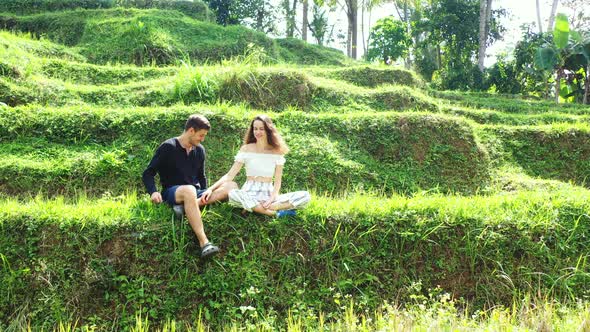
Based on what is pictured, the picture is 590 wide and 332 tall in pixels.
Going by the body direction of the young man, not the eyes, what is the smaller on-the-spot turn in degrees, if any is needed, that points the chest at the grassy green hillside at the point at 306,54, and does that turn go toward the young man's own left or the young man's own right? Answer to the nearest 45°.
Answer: approximately 135° to the young man's own left

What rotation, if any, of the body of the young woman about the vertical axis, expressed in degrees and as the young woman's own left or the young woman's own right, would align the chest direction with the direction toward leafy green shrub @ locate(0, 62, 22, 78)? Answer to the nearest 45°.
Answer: approximately 135° to the young woman's own right

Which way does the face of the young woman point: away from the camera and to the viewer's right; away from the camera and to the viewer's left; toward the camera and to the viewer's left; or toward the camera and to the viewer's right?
toward the camera and to the viewer's left

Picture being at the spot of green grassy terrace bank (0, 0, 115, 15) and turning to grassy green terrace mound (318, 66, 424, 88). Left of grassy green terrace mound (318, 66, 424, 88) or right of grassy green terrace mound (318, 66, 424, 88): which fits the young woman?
right

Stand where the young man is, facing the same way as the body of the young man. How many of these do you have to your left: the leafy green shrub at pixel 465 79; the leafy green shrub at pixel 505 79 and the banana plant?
3

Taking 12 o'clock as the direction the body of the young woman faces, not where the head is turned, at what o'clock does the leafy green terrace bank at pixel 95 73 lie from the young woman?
The leafy green terrace bank is roughly at 5 o'clock from the young woman.

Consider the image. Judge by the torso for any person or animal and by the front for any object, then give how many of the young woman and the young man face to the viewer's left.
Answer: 0

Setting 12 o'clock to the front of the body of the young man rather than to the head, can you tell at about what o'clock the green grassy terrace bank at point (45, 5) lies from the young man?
The green grassy terrace bank is roughly at 7 o'clock from the young man.

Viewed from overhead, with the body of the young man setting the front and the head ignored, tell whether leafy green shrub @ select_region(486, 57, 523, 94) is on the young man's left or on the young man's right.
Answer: on the young man's left

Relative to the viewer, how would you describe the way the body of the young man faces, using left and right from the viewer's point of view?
facing the viewer and to the right of the viewer

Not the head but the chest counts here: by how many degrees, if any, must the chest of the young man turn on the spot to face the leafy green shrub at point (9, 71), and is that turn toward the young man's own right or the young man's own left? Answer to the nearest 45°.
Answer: approximately 180°

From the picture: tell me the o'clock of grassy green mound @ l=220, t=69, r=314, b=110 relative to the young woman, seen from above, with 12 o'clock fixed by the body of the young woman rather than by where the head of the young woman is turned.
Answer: The grassy green mound is roughly at 6 o'clock from the young woman.
